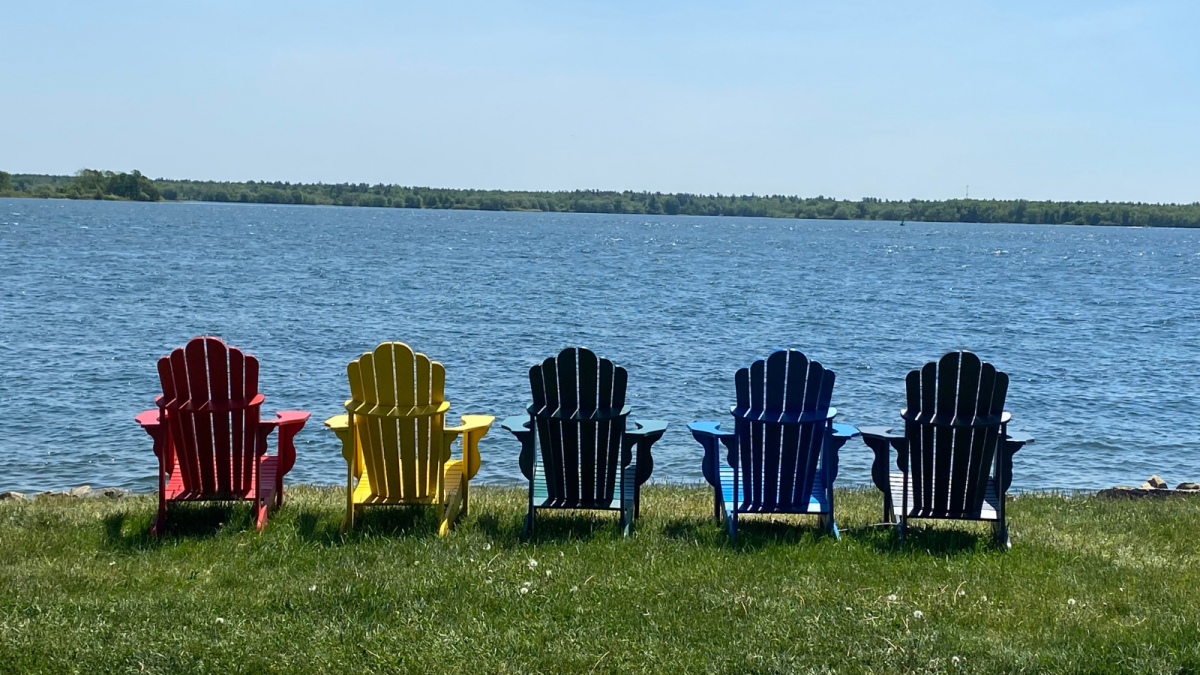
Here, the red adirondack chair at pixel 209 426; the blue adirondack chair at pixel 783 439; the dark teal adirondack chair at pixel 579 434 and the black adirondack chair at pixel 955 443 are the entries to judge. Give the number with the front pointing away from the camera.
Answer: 4

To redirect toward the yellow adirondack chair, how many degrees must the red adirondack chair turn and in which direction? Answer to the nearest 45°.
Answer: approximately 90° to its right

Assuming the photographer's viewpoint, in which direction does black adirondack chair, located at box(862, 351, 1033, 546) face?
facing away from the viewer

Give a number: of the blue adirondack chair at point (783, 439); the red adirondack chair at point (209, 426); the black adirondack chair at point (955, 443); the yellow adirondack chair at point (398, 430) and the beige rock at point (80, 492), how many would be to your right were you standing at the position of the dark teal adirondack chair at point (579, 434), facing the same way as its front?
2

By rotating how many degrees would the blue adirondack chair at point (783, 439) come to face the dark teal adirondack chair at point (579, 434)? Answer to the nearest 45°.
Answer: approximately 90° to its left

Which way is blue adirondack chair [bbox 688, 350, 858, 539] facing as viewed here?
away from the camera

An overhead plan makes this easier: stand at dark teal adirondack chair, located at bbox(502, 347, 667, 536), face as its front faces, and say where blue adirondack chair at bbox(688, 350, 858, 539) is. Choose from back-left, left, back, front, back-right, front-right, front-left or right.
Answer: right

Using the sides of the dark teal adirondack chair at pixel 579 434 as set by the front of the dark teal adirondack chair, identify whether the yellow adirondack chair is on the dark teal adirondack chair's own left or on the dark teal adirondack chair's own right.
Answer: on the dark teal adirondack chair's own left

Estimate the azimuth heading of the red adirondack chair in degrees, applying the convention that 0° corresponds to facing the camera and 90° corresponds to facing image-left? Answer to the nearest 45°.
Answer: approximately 180°

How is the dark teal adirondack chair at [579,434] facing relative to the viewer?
away from the camera
